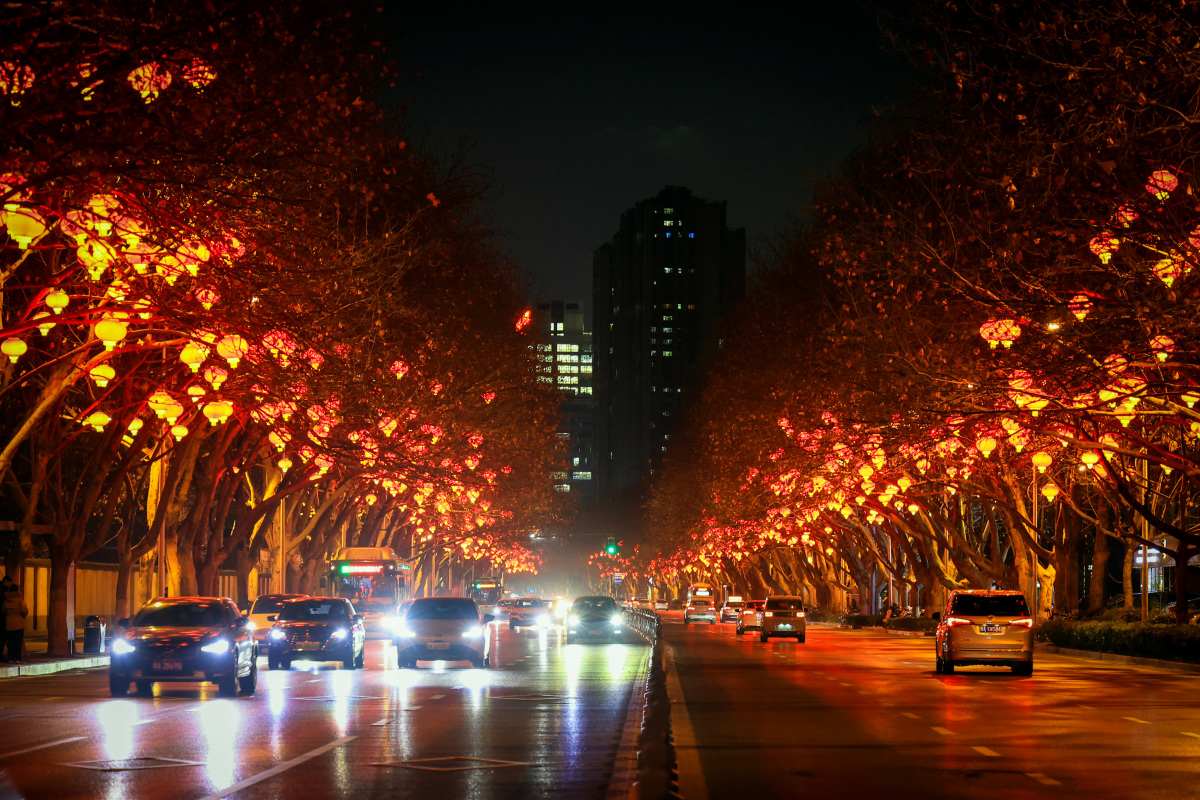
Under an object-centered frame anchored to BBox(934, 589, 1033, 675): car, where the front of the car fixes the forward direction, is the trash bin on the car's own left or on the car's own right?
on the car's own left

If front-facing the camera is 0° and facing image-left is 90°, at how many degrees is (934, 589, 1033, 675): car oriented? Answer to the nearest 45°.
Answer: approximately 180°

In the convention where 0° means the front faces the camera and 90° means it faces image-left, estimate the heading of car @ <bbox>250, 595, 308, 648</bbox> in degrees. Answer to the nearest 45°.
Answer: approximately 0°

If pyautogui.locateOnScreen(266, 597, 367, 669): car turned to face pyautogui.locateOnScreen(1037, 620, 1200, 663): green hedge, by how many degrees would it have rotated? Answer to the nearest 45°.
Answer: approximately 90° to its left

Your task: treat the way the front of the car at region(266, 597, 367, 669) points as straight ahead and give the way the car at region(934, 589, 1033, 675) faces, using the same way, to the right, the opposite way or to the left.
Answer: the opposite way

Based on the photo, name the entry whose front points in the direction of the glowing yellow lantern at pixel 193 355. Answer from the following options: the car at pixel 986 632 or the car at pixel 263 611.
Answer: the car at pixel 263 611

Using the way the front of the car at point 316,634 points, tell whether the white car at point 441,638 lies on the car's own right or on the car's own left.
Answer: on the car's own left
